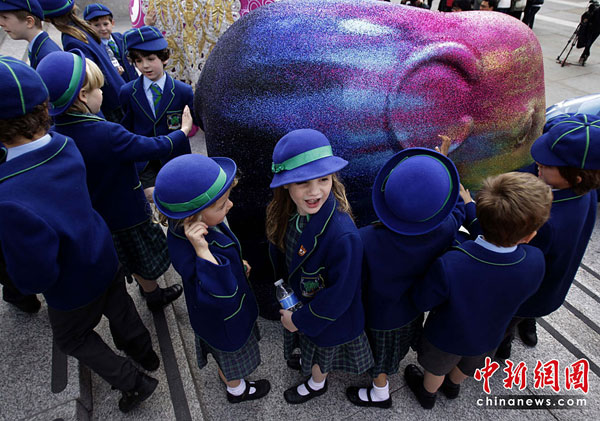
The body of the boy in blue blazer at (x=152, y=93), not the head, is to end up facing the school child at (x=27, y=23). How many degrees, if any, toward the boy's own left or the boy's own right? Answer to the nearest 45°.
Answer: approximately 135° to the boy's own right

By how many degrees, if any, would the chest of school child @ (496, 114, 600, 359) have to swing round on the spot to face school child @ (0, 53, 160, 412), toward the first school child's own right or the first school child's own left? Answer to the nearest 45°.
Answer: approximately 45° to the first school child's own left

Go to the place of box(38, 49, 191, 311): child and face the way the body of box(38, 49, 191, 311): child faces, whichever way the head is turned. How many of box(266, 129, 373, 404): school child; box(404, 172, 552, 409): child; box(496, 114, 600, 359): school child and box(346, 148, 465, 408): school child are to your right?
4

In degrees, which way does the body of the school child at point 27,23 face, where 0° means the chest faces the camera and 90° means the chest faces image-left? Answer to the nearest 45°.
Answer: approximately 45°

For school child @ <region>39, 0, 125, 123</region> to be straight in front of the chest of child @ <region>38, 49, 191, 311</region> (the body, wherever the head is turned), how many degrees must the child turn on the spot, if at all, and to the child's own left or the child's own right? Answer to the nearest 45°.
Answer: approximately 45° to the child's own left

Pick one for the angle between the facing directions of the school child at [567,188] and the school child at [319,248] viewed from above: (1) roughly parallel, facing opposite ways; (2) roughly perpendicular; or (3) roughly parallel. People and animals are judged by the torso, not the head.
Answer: roughly perpendicular

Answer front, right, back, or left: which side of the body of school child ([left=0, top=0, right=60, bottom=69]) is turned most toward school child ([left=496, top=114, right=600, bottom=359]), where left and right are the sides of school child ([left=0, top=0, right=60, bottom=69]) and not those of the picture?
left

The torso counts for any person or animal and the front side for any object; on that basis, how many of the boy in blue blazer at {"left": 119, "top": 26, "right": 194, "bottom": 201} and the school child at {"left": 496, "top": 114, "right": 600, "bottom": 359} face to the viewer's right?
0

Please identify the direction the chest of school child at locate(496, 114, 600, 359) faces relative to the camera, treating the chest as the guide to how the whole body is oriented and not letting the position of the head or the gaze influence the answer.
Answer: to the viewer's left
